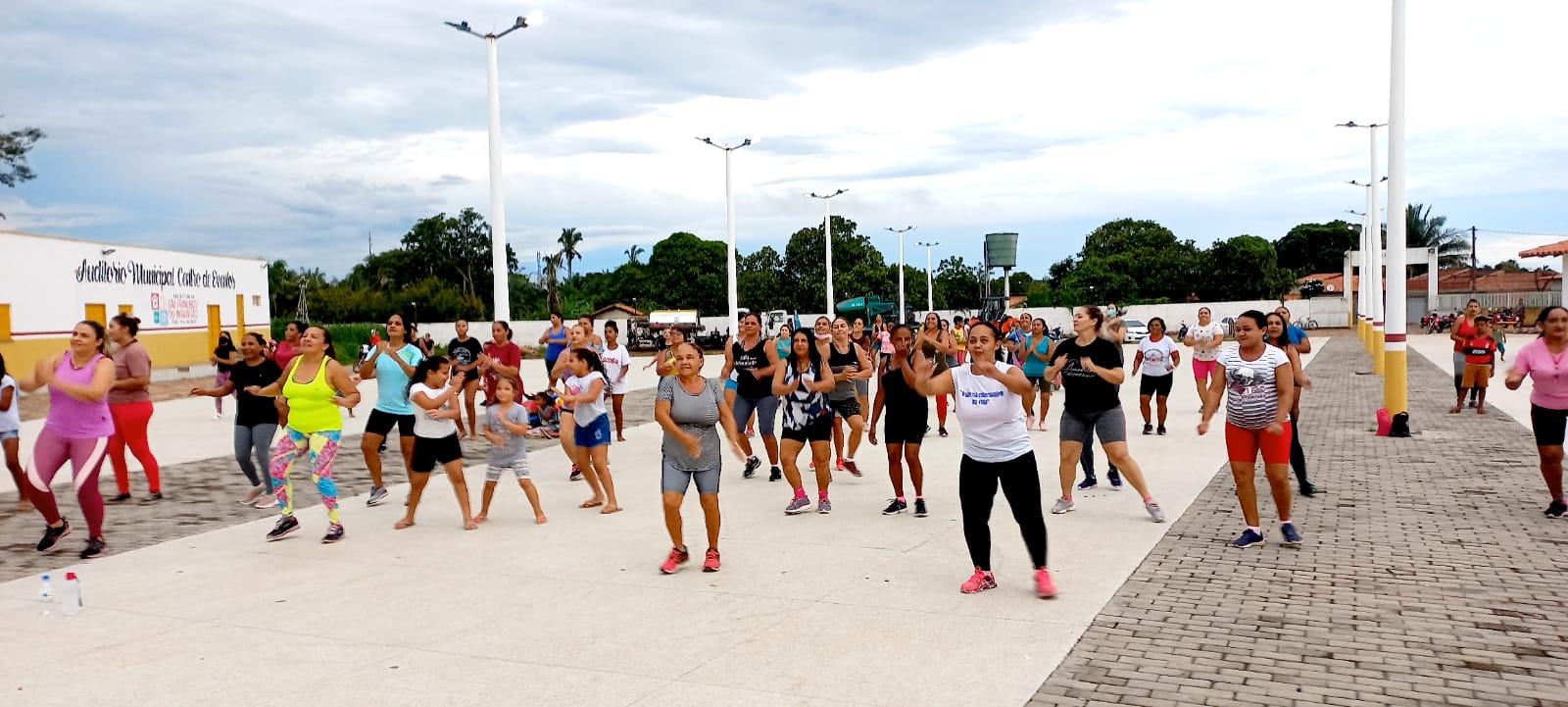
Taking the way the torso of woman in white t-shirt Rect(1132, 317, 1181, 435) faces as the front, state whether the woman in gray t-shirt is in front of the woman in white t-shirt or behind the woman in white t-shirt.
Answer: in front

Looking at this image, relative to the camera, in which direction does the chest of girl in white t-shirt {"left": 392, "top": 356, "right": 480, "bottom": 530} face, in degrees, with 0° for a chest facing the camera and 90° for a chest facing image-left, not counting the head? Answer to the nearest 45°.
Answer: approximately 315°

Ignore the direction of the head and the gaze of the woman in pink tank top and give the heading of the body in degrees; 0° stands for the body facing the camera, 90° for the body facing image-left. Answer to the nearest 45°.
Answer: approximately 45°

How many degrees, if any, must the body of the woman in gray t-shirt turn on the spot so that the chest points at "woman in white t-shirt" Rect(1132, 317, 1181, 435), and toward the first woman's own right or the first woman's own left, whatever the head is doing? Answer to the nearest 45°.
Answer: approximately 135° to the first woman's own left

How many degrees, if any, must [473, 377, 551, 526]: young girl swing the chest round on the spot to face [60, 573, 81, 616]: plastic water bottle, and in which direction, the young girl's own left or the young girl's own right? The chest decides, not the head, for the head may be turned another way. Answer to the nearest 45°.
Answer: approximately 45° to the young girl's own right

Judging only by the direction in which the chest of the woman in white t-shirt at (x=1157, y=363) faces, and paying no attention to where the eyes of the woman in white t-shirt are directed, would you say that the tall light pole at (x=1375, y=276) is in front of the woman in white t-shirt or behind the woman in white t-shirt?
behind

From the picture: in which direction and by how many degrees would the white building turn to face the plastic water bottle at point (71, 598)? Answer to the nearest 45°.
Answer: approximately 45° to its right

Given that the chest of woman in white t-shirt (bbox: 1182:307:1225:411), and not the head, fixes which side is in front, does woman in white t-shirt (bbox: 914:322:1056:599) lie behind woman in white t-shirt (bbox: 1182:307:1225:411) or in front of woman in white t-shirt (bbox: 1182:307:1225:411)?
in front

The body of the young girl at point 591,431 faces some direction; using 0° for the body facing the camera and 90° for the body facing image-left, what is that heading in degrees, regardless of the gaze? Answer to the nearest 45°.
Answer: approximately 45°

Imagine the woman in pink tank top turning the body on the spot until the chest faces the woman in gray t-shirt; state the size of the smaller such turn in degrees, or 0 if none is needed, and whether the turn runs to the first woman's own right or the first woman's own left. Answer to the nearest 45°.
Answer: approximately 90° to the first woman's own left
